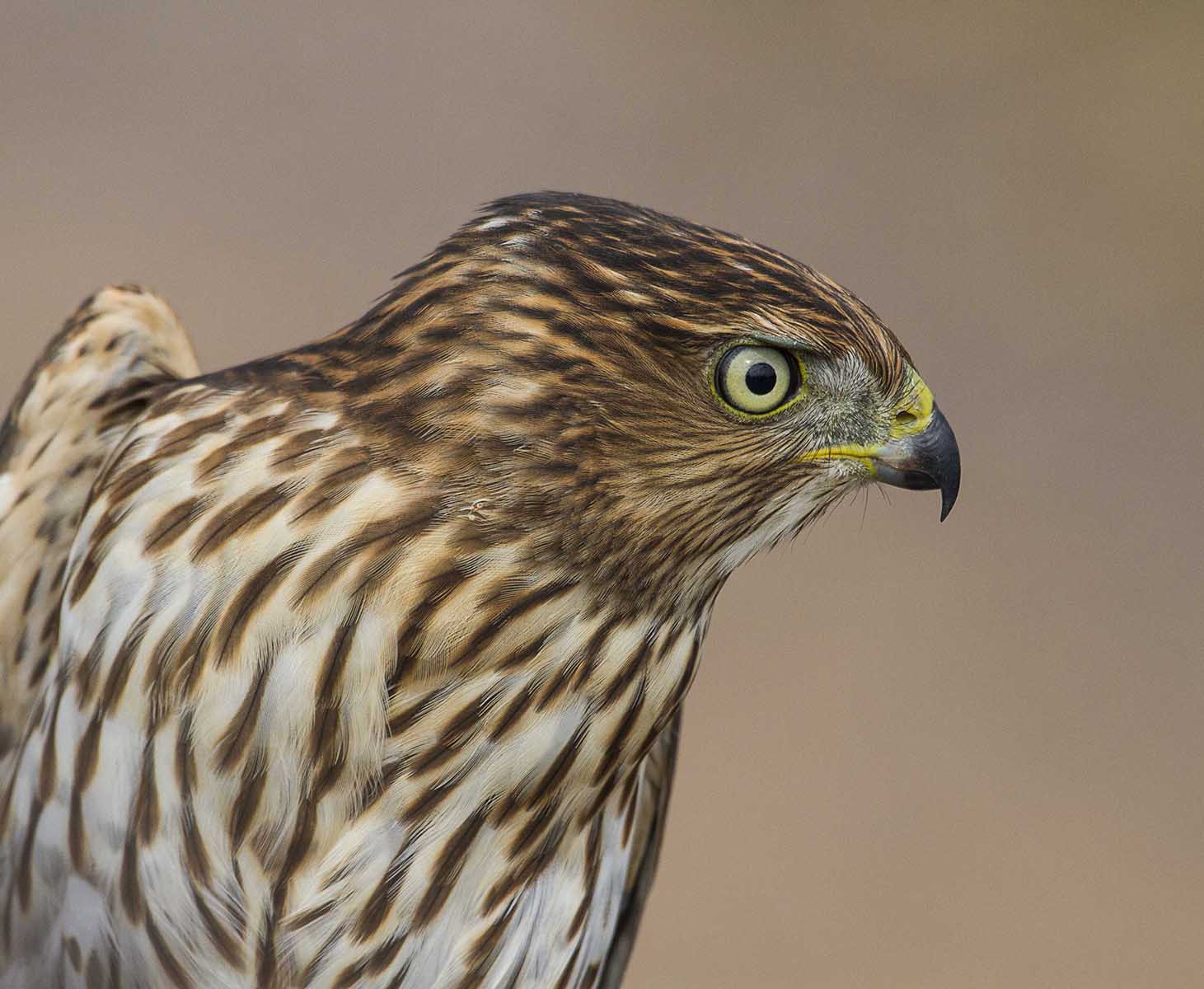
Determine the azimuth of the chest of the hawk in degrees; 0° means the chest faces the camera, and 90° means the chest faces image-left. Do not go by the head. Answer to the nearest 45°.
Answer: approximately 315°
